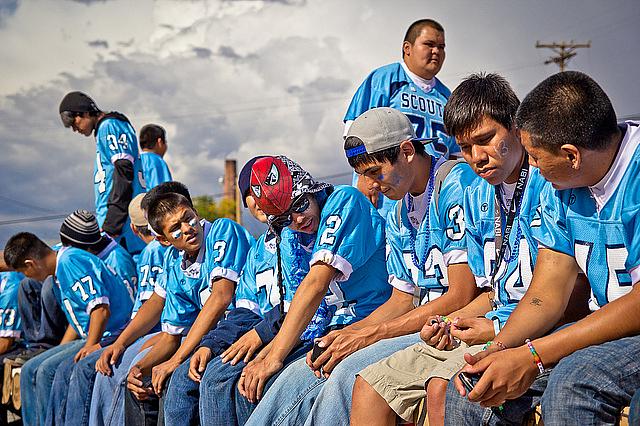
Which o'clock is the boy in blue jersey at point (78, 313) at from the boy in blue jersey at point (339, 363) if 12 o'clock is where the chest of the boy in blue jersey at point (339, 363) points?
the boy in blue jersey at point (78, 313) is roughly at 3 o'clock from the boy in blue jersey at point (339, 363).

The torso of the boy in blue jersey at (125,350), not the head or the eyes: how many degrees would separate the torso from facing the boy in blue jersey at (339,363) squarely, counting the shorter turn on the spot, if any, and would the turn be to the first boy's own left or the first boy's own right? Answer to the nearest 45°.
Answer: approximately 90° to the first boy's own left

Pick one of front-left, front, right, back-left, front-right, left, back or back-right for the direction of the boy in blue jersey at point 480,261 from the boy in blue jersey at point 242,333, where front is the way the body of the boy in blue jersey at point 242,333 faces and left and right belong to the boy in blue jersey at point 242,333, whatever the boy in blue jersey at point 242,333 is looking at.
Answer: left

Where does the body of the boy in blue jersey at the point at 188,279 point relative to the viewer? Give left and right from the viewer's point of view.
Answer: facing the viewer and to the left of the viewer

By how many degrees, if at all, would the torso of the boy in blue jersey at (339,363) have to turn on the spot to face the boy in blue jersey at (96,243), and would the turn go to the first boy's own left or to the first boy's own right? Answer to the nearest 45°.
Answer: approximately 90° to the first boy's own right

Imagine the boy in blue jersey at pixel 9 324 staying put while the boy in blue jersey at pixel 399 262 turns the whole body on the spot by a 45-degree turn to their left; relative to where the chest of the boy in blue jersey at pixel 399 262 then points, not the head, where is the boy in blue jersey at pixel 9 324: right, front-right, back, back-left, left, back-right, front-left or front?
back-right

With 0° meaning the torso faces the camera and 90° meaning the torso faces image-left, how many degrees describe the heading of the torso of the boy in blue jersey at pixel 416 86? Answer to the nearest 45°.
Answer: approximately 315°

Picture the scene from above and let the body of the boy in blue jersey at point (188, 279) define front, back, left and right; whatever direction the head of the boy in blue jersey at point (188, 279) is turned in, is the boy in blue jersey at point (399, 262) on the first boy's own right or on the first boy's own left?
on the first boy's own left
